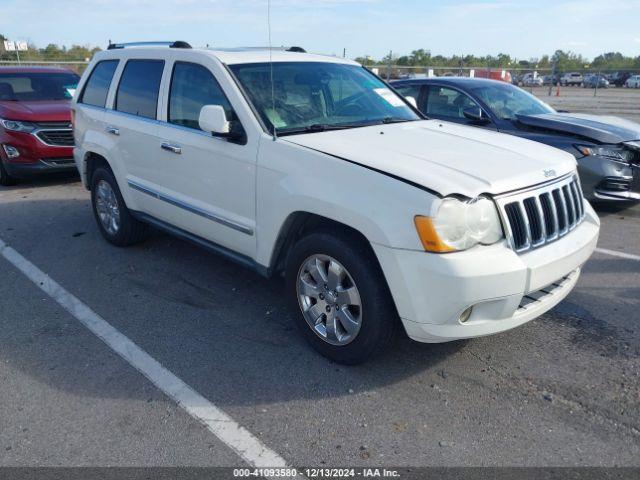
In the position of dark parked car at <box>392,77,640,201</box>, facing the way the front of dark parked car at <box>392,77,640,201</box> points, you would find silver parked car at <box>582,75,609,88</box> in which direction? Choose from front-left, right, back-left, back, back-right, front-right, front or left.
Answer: back-left

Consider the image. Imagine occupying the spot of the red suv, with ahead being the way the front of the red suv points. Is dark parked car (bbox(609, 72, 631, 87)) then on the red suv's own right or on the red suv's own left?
on the red suv's own left

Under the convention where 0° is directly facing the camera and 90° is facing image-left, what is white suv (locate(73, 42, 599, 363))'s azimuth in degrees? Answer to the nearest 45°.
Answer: approximately 315°

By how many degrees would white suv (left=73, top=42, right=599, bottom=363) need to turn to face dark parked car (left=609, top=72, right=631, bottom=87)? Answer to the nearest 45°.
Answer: approximately 90° to its left

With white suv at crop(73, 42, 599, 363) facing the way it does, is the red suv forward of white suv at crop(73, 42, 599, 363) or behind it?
behind

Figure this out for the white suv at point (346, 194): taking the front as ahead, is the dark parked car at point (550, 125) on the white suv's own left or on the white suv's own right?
on the white suv's own left

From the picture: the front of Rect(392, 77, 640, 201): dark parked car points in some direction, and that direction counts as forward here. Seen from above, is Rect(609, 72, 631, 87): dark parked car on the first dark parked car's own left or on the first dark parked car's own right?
on the first dark parked car's own left

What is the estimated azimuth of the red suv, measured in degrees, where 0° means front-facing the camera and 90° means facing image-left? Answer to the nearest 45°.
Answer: approximately 315°
